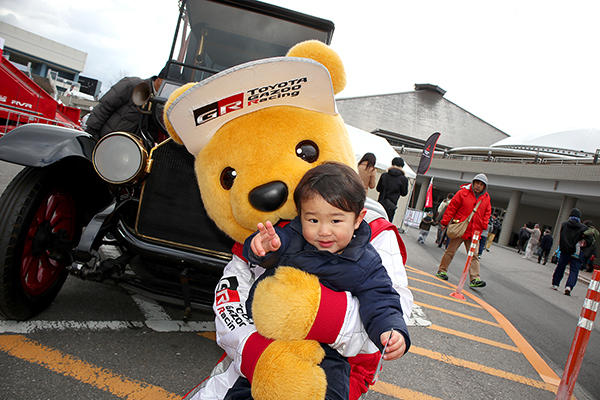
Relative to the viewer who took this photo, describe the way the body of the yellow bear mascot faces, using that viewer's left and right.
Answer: facing the viewer

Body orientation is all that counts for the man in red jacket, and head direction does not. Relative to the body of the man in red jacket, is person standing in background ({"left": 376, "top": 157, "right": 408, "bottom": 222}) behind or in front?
behind

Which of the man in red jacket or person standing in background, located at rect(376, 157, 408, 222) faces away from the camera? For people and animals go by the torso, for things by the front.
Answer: the person standing in background

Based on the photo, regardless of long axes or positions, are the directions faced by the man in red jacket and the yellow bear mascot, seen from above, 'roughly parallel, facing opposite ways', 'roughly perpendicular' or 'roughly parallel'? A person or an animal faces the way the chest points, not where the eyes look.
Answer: roughly parallel

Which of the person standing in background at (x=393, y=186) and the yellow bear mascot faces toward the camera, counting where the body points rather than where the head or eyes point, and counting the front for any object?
the yellow bear mascot

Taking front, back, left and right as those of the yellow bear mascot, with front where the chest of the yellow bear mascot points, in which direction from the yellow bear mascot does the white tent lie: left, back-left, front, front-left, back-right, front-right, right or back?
back

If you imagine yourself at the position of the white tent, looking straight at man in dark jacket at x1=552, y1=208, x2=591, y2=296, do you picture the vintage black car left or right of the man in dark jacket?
right

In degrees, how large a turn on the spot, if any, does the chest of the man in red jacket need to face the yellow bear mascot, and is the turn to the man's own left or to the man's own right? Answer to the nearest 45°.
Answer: approximately 45° to the man's own right

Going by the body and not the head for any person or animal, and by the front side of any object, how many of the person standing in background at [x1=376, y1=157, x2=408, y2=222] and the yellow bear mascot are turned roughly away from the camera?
1

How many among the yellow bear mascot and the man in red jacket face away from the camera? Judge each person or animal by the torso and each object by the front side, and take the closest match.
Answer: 0

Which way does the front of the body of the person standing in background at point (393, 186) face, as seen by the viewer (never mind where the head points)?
away from the camera

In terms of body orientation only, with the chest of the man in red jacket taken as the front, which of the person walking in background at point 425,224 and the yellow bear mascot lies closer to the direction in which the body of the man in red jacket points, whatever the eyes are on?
the yellow bear mascot

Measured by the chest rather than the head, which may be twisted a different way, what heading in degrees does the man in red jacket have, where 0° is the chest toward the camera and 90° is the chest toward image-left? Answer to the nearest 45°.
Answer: approximately 315°
